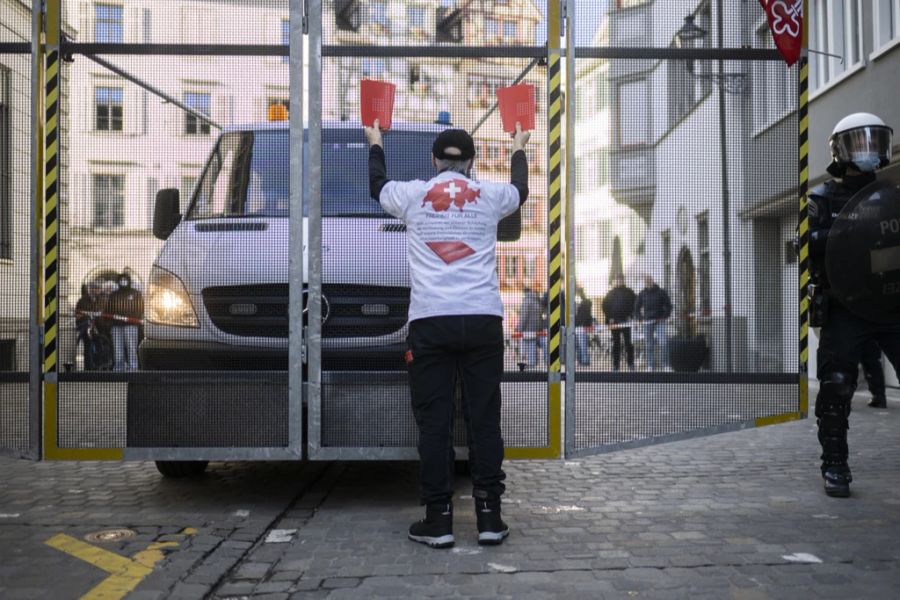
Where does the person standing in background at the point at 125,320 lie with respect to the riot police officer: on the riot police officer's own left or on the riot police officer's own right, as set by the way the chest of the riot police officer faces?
on the riot police officer's own right

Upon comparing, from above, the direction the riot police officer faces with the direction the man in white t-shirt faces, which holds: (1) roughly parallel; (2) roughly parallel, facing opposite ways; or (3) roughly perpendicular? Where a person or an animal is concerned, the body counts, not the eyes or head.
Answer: roughly parallel, facing opposite ways

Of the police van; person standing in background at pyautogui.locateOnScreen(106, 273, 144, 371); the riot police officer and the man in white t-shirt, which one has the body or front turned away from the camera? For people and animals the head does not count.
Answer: the man in white t-shirt

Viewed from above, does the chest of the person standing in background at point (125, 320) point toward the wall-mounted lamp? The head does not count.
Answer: no

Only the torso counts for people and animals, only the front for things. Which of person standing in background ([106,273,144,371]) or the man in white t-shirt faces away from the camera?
the man in white t-shirt

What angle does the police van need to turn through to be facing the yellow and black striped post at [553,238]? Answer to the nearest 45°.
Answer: approximately 90° to its left

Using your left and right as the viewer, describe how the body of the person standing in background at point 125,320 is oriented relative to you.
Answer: facing the viewer

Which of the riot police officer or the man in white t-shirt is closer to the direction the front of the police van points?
the man in white t-shirt

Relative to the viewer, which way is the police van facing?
toward the camera

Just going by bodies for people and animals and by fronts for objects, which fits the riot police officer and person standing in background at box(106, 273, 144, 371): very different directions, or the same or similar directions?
same or similar directions

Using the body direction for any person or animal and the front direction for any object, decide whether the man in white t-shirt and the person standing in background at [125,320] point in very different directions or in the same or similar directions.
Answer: very different directions

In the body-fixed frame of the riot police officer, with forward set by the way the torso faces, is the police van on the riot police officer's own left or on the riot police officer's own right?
on the riot police officer's own right

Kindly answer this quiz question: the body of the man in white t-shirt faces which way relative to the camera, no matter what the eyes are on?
away from the camera

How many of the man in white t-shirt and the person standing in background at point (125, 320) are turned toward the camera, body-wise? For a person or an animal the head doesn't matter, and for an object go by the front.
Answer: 1

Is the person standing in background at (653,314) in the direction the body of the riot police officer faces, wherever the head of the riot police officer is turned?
no

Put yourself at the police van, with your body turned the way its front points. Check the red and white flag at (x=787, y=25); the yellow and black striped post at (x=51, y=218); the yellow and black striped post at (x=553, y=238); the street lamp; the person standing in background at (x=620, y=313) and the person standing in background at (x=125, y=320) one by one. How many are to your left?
4

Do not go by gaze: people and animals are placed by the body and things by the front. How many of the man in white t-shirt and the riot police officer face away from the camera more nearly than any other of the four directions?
1

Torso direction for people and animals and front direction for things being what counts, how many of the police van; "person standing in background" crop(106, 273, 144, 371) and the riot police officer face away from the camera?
0

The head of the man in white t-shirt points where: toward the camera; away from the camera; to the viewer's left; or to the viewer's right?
away from the camera
